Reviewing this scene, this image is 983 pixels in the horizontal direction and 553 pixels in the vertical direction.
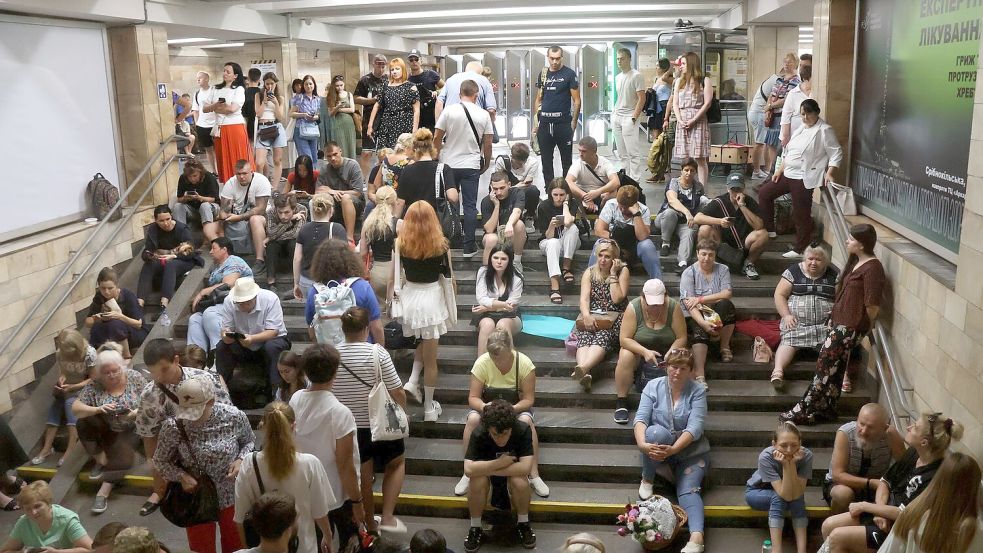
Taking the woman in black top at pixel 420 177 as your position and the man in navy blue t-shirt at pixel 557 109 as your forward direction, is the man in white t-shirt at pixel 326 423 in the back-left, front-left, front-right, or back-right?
back-right

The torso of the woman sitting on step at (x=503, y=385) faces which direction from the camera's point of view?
toward the camera

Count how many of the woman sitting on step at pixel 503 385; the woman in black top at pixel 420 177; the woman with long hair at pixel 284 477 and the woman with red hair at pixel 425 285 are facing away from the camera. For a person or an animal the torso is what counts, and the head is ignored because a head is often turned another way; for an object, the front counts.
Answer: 3

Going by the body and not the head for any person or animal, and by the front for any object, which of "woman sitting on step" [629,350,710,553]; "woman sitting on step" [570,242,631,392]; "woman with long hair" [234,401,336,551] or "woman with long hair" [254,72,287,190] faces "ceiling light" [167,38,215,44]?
"woman with long hair" [234,401,336,551]

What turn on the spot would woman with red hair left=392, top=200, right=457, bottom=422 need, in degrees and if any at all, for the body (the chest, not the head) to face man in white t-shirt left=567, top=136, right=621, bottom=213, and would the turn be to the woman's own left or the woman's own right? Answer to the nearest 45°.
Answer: approximately 45° to the woman's own right

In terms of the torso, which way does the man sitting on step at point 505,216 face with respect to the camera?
toward the camera

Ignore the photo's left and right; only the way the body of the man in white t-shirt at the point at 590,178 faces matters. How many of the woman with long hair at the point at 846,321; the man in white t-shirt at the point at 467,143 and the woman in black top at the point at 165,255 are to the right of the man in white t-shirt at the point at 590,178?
2

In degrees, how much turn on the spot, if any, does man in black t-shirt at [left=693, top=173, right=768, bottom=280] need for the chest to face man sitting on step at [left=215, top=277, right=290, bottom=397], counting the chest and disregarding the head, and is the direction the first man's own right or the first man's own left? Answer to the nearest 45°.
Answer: approximately 45° to the first man's own right

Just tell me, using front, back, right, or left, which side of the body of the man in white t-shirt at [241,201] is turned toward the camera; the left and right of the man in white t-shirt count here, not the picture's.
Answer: front

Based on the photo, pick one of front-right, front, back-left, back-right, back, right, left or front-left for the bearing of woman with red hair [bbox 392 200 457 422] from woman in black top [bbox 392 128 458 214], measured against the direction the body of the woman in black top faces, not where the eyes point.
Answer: back

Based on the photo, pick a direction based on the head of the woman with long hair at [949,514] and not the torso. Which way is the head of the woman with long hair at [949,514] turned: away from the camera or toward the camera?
away from the camera

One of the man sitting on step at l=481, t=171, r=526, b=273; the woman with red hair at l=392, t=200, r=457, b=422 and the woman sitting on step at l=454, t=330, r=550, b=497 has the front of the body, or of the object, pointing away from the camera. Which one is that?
the woman with red hair

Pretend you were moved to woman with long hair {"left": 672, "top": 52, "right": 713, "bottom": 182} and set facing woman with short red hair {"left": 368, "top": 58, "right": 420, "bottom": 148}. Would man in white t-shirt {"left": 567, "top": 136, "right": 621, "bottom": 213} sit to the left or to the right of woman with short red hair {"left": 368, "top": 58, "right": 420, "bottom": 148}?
left

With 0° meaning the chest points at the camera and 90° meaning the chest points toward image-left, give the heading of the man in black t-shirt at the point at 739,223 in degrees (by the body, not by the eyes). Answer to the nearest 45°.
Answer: approximately 0°

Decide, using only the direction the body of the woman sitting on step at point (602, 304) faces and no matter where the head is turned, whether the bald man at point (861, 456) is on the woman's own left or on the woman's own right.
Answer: on the woman's own left

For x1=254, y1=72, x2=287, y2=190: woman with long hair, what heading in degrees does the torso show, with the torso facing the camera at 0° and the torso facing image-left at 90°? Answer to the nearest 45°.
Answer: approximately 0°

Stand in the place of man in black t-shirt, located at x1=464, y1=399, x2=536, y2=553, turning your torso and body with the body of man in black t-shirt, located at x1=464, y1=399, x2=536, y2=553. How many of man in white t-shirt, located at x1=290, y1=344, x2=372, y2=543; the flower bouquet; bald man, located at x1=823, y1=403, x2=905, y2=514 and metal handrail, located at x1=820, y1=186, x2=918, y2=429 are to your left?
3

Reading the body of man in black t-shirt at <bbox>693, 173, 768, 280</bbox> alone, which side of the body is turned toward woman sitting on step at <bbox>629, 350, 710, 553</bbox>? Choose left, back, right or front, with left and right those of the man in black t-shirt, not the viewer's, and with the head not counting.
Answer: front

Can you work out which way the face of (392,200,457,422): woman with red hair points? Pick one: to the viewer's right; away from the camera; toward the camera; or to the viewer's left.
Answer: away from the camera
